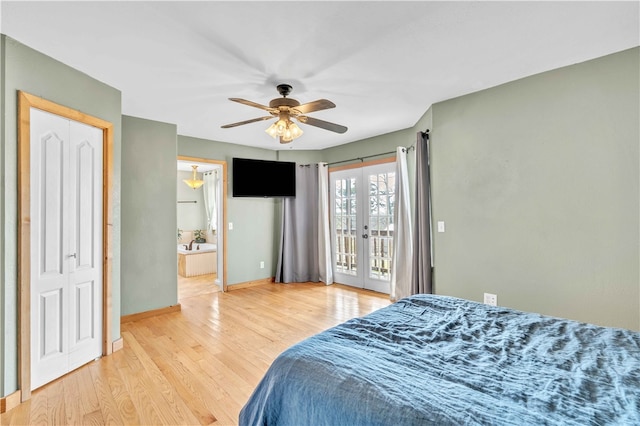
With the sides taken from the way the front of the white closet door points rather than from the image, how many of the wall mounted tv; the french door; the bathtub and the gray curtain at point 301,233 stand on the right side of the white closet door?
0

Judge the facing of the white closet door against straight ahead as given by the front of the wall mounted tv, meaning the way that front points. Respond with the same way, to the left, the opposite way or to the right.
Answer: to the left

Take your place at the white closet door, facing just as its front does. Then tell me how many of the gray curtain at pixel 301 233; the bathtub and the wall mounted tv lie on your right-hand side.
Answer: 0

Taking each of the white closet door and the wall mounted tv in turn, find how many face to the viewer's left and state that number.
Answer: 0

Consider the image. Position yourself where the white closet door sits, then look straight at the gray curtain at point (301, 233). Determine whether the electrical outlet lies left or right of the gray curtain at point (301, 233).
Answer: right

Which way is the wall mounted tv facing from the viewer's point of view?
toward the camera

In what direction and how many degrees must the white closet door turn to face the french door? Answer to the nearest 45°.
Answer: approximately 45° to its left

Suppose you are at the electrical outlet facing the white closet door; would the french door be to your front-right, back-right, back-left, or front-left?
front-right

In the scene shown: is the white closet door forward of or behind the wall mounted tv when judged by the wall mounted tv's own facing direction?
forward

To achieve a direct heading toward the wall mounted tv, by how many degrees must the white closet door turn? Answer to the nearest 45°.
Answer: approximately 90° to its left

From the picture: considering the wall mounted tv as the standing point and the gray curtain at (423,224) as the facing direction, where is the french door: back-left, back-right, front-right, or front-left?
front-left

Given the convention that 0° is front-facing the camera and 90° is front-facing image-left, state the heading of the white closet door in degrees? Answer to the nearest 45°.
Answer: approximately 315°

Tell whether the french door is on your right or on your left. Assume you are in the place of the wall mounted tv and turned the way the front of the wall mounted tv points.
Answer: on your left

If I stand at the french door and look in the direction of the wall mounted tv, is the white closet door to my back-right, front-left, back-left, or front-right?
front-left

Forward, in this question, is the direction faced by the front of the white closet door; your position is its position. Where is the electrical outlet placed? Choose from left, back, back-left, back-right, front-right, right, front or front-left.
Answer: front

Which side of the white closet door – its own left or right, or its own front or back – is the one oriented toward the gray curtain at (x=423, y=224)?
front

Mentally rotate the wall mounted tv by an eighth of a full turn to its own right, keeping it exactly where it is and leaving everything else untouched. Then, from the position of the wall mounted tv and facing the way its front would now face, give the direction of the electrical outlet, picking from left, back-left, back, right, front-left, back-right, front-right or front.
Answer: left
